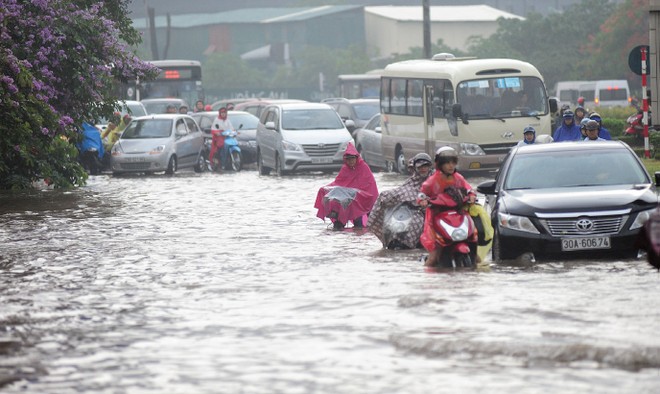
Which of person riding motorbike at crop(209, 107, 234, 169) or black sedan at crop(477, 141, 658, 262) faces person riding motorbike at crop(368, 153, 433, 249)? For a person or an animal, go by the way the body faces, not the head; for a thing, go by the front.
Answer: person riding motorbike at crop(209, 107, 234, 169)

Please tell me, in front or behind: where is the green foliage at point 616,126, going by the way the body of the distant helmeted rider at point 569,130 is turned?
behind

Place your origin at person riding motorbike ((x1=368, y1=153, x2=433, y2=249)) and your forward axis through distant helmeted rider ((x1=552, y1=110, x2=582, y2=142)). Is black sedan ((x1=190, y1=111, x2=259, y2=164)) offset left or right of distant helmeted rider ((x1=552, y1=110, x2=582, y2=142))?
left

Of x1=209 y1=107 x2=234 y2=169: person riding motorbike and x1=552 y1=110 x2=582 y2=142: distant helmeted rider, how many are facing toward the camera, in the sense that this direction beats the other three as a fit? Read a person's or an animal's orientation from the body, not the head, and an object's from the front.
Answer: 2

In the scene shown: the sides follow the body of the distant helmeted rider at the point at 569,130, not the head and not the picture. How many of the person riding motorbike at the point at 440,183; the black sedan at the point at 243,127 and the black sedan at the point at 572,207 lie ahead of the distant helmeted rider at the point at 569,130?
2

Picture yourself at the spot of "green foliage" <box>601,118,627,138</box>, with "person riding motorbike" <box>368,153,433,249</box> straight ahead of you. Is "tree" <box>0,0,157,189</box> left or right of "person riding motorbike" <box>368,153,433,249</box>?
right

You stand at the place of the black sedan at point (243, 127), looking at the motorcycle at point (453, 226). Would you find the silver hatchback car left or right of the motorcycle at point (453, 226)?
right

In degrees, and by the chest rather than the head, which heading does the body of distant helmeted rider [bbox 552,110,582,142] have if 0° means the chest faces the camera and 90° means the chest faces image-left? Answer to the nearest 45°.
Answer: approximately 0°

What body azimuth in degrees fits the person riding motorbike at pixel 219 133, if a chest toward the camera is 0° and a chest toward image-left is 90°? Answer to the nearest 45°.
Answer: approximately 0°

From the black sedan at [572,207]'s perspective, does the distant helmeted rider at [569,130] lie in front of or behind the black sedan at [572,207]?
behind
